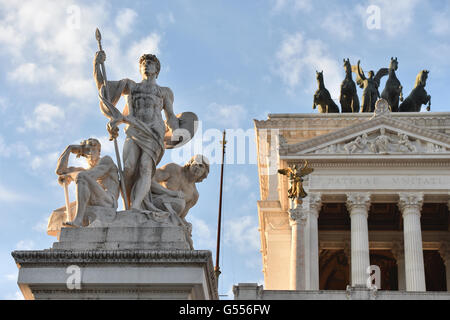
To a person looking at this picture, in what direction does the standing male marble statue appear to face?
facing the viewer
